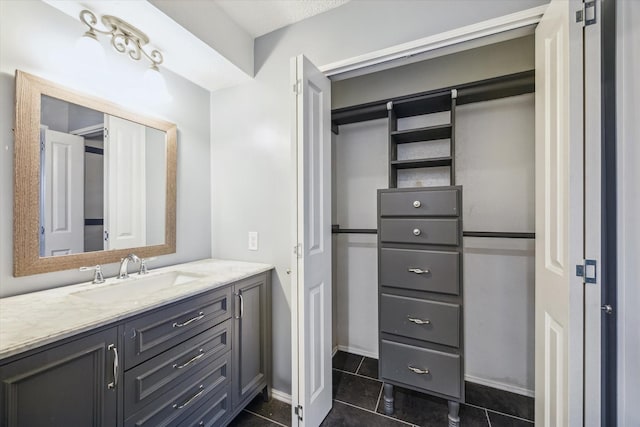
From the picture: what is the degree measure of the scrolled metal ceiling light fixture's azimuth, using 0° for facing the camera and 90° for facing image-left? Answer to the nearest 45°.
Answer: approximately 315°

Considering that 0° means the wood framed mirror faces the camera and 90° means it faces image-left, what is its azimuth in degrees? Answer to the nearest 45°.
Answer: approximately 315°

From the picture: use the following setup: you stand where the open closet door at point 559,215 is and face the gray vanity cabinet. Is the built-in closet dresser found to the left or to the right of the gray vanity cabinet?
right

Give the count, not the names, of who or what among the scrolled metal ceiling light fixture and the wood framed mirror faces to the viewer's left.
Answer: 0

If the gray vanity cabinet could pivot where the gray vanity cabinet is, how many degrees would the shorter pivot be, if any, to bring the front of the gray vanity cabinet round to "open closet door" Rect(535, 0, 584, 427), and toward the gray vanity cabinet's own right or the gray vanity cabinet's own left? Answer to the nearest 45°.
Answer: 0° — it already faces it

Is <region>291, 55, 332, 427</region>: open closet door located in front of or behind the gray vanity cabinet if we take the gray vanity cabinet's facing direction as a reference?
in front
